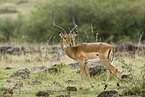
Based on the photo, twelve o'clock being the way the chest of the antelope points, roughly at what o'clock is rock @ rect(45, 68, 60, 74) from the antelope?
The rock is roughly at 2 o'clock from the antelope.

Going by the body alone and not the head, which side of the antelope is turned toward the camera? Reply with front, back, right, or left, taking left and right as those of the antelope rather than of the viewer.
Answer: left
